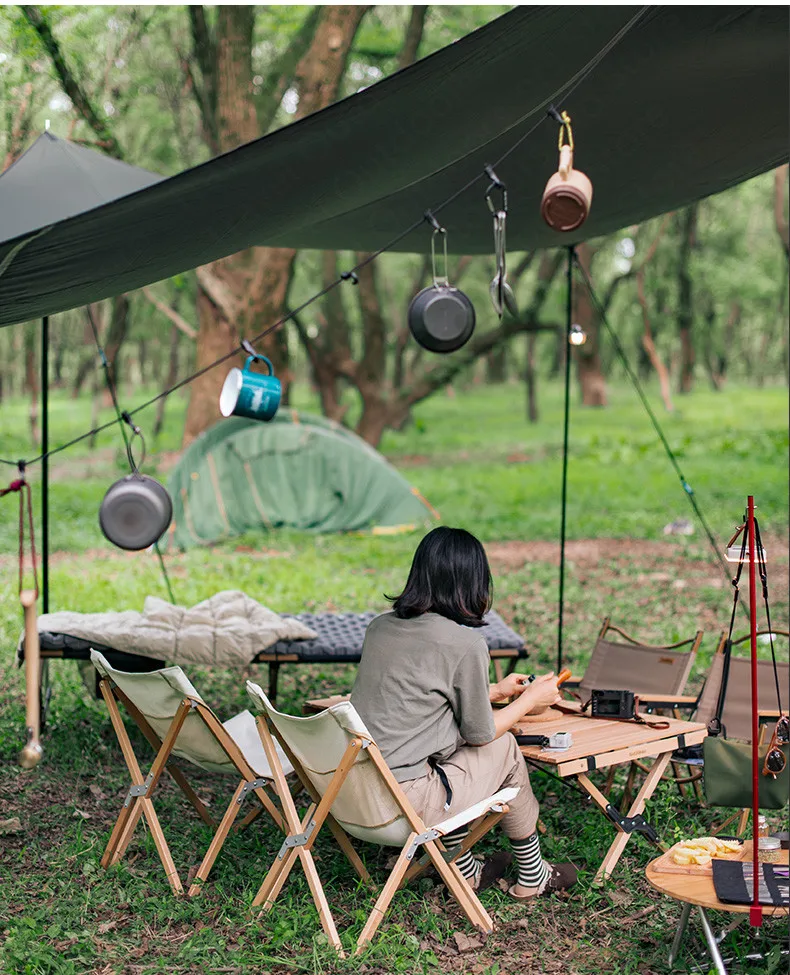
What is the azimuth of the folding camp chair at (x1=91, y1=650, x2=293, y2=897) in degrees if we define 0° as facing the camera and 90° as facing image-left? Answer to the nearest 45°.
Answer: approximately 225°

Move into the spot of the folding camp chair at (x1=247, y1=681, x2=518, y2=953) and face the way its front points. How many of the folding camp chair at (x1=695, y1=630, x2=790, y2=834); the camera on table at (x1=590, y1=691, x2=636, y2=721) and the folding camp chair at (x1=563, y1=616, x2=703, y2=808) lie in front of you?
3

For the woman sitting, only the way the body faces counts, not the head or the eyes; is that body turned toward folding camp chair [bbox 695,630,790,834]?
yes

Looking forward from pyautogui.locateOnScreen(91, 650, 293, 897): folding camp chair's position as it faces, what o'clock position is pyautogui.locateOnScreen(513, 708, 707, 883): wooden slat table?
The wooden slat table is roughly at 2 o'clock from the folding camp chair.

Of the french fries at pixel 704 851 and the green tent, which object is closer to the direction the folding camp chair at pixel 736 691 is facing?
the french fries

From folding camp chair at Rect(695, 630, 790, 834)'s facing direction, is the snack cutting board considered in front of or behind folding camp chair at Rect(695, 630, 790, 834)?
in front

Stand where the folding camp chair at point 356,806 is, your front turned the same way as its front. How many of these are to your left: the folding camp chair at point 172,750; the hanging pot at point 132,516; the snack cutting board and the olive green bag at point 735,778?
2

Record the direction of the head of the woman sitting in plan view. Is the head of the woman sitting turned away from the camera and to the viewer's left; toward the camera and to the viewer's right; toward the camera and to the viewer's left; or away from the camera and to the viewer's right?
away from the camera and to the viewer's right

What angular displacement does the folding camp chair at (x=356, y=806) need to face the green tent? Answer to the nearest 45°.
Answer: approximately 45° to its left

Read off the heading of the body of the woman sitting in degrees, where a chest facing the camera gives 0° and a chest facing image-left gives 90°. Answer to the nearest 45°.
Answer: approximately 225°

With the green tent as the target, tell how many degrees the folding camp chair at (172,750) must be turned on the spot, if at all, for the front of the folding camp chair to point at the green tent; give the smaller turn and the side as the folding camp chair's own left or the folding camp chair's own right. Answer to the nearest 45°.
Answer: approximately 45° to the folding camp chair's own left

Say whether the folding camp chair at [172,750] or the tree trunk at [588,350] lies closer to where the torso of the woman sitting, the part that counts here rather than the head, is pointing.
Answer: the tree trunk

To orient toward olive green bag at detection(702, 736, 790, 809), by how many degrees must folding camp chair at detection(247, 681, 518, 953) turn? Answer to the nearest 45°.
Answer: approximately 45° to its right

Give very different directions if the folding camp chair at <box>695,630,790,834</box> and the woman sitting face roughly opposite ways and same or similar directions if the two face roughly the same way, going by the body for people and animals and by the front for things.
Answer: very different directions

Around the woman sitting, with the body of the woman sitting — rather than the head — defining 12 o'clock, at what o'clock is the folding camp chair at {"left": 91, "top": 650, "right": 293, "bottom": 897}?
The folding camp chair is roughly at 8 o'clock from the woman sitting.
